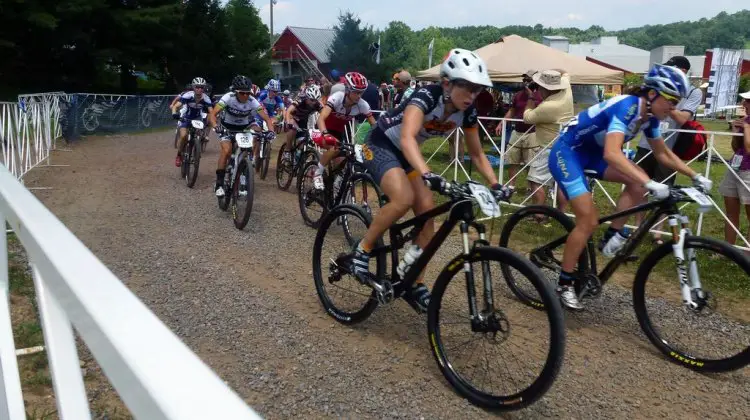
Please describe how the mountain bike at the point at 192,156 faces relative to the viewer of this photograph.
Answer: facing the viewer

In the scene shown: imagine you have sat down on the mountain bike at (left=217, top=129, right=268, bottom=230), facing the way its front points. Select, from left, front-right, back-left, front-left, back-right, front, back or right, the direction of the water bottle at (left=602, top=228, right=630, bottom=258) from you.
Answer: front-left

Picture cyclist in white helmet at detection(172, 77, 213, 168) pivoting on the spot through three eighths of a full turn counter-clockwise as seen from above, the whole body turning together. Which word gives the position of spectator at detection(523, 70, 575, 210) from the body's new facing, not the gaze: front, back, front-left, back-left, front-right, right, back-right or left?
right

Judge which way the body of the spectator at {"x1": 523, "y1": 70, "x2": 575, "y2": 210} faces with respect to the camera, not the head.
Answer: to the viewer's left

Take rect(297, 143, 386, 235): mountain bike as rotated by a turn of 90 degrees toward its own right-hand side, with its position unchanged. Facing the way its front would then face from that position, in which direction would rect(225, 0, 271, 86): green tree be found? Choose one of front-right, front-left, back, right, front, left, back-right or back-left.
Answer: back-right

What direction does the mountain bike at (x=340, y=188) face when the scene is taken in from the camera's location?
facing the viewer and to the right of the viewer

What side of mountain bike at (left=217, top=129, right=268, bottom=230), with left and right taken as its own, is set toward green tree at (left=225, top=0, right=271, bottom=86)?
back

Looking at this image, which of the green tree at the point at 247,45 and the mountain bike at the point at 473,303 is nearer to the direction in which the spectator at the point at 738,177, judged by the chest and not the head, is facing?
the mountain bike

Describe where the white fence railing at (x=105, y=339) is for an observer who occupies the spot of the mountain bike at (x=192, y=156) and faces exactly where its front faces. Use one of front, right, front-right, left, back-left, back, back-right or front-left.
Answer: front

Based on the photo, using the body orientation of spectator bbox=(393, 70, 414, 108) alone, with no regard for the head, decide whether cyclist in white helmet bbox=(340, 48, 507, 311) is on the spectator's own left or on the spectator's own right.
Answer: on the spectator's own left

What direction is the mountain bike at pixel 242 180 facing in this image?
toward the camera

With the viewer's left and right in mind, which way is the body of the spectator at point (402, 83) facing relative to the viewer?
facing to the left of the viewer

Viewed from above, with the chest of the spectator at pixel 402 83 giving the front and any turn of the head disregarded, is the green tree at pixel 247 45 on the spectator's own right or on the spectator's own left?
on the spectator's own right
